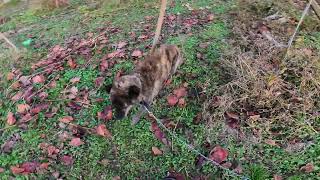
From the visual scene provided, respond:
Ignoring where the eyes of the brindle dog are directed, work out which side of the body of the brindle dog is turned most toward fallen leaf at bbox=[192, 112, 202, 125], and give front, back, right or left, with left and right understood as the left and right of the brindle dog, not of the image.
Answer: left

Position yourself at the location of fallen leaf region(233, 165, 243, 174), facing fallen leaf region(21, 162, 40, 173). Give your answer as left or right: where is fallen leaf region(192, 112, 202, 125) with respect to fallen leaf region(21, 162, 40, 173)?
right

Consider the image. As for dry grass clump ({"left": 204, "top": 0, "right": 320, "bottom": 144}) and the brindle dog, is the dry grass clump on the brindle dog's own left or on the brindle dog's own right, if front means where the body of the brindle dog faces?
on the brindle dog's own left

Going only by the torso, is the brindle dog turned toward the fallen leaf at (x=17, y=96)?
no

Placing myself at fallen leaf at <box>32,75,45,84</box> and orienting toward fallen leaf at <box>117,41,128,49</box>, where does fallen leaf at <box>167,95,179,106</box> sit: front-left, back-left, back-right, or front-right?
front-right

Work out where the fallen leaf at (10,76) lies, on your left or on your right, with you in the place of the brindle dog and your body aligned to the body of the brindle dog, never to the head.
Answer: on your right

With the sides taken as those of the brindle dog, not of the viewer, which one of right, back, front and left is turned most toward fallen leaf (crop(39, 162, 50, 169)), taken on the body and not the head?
front

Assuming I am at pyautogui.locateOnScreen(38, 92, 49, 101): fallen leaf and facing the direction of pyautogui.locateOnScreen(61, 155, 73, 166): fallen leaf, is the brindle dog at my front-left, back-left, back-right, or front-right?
front-left

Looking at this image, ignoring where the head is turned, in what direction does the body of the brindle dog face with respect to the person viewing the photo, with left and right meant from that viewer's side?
facing the viewer and to the left of the viewer

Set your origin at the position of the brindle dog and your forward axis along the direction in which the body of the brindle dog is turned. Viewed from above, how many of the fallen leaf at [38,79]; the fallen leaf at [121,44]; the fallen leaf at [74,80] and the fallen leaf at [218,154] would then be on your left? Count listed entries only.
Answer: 1

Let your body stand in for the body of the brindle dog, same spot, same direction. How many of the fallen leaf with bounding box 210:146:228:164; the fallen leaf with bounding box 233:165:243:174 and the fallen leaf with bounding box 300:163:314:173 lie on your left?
3

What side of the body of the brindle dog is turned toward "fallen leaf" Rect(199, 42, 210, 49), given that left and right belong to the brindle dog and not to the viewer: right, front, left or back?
back

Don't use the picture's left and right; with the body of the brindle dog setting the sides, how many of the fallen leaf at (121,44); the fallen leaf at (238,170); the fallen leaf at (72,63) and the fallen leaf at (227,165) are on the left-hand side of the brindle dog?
2

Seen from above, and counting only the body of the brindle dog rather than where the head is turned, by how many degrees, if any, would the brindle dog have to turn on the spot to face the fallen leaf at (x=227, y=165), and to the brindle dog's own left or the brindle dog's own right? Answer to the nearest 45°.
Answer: approximately 90° to the brindle dog's own left

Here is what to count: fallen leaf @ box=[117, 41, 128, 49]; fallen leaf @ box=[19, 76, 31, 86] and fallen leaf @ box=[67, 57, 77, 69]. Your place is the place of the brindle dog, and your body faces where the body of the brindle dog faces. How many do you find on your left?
0

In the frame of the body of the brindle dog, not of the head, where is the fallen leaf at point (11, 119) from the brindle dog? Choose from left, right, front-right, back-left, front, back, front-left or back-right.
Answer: front-right

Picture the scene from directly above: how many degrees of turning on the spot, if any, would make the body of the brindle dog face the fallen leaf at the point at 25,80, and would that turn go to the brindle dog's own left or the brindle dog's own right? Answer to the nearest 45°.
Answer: approximately 90° to the brindle dog's own right

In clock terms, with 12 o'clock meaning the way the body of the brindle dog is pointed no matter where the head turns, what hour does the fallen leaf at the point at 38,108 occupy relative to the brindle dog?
The fallen leaf is roughly at 2 o'clock from the brindle dog.

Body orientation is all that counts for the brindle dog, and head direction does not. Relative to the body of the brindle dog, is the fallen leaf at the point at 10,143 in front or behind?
in front
